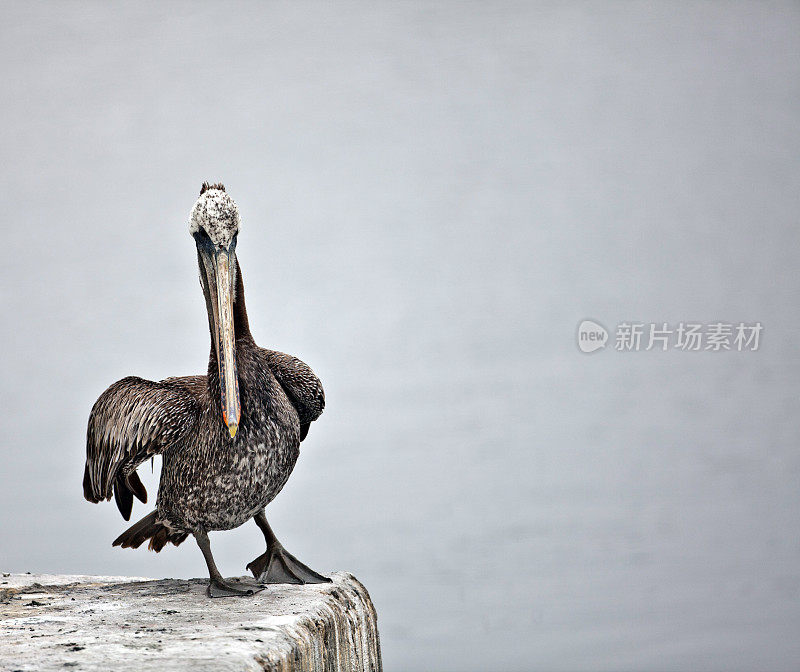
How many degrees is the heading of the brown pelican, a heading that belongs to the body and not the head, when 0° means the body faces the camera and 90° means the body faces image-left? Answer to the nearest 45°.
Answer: approximately 315°
